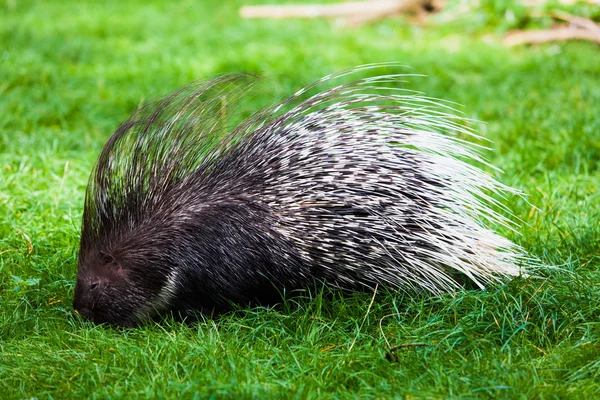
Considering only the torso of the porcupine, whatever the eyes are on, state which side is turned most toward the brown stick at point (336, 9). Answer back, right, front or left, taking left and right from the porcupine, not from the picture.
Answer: right

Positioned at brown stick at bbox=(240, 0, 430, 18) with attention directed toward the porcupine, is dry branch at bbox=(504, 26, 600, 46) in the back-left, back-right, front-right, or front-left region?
front-left

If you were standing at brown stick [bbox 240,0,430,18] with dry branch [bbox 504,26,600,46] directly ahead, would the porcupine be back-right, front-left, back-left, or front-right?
front-right

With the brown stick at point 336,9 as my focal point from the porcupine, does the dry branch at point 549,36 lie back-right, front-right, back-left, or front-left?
front-right

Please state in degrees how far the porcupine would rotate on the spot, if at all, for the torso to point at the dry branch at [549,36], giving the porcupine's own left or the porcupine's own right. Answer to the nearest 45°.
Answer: approximately 135° to the porcupine's own right

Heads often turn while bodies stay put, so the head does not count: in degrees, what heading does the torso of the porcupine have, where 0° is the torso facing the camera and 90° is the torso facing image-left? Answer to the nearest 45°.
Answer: approximately 90°

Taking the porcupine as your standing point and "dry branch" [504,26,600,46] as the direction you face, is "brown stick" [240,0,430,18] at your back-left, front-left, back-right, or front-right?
front-left
